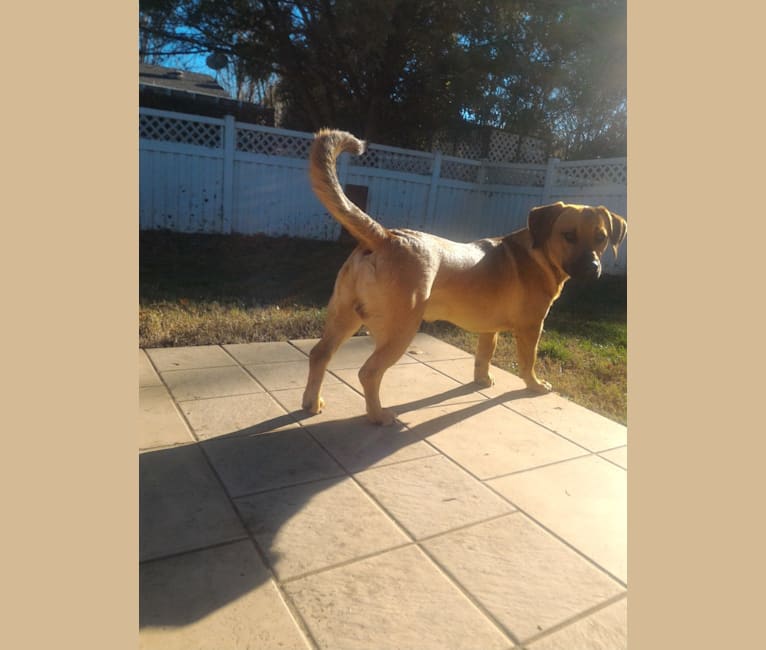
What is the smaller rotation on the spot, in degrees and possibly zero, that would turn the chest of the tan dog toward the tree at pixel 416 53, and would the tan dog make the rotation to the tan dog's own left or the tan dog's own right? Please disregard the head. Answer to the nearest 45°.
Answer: approximately 45° to the tan dog's own left

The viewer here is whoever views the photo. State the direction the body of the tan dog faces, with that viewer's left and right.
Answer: facing away from the viewer and to the right of the viewer

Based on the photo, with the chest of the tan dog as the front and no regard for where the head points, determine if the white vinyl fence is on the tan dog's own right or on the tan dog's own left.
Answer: on the tan dog's own left
